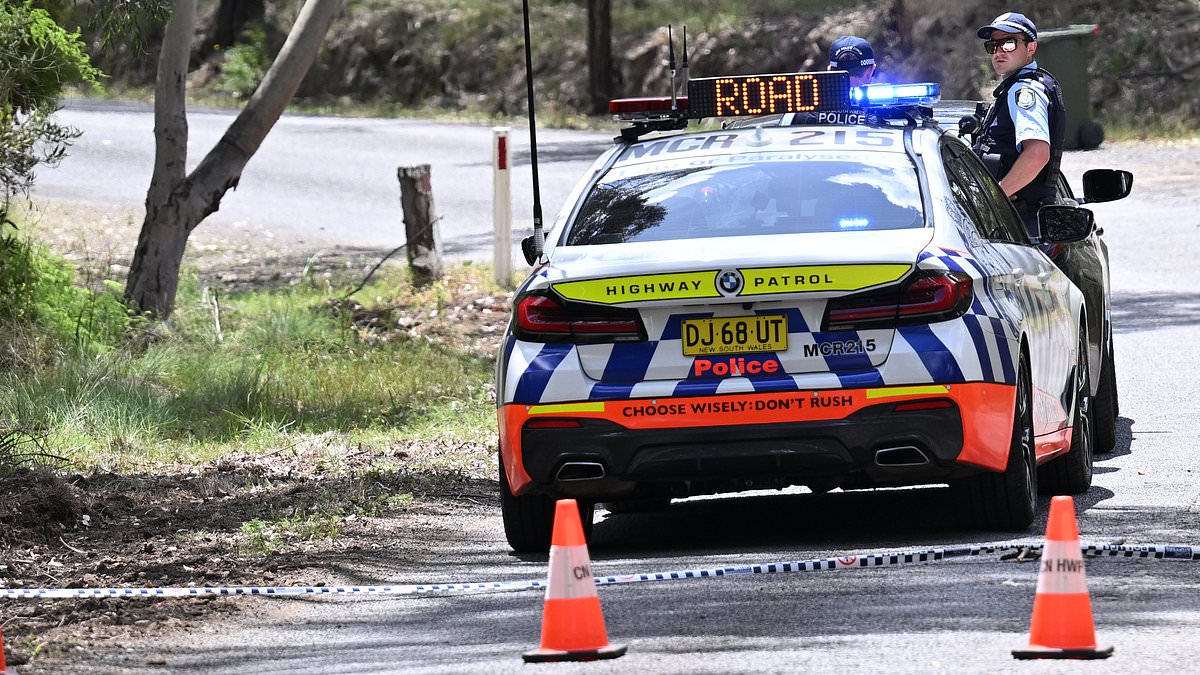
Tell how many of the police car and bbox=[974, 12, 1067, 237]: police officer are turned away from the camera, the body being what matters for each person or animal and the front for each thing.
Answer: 1

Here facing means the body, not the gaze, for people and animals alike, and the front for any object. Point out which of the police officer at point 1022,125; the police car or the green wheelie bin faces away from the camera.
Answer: the police car

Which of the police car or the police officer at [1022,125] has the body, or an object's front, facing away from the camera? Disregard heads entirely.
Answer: the police car

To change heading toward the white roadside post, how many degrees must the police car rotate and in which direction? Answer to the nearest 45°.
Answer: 0° — it already faces it

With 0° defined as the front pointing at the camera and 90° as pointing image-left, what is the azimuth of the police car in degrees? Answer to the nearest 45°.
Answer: approximately 180°

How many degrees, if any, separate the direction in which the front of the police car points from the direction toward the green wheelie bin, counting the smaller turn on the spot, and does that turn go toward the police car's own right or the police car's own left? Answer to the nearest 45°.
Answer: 0° — it already faces it

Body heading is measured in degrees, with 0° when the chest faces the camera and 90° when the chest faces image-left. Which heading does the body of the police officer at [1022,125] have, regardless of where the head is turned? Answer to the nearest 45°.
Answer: approximately 90°

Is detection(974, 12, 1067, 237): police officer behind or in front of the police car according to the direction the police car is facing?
in front
